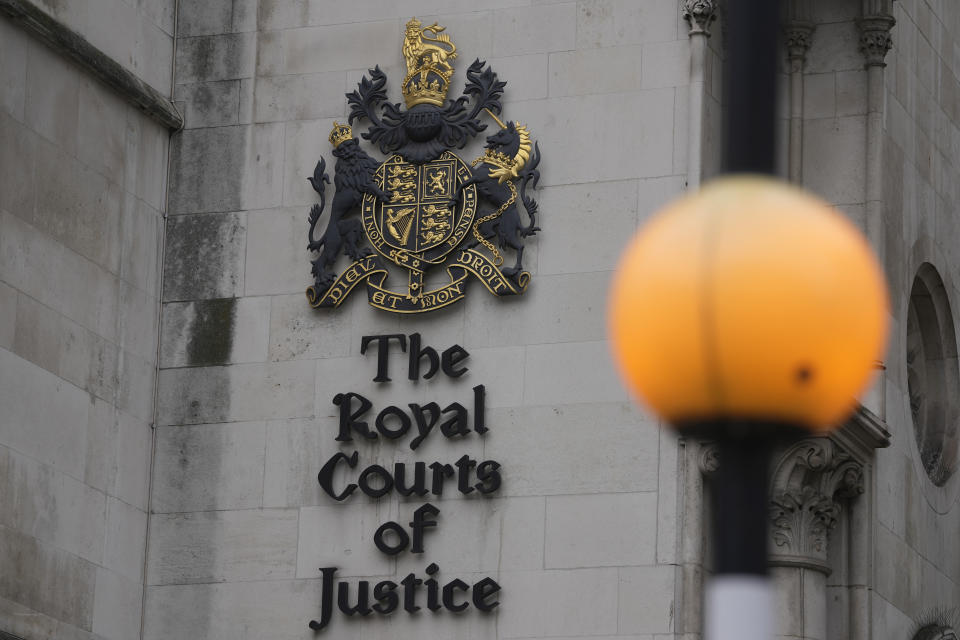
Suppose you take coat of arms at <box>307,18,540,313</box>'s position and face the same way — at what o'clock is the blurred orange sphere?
The blurred orange sphere is roughly at 12 o'clock from the coat of arms.

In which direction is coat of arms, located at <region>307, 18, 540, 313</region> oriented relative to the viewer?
toward the camera

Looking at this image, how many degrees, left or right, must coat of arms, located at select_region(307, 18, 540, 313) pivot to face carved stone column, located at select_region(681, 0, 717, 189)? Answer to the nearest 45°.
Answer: approximately 45° to its left

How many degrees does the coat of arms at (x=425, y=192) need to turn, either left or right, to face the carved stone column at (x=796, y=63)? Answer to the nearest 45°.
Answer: approximately 90° to its left

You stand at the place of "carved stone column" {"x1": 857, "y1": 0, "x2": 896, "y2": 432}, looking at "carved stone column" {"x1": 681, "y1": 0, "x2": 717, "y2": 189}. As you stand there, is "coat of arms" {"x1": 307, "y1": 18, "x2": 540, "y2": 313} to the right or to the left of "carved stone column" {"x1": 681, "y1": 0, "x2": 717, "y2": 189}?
right

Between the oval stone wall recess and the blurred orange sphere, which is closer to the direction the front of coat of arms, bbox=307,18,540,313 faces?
the blurred orange sphere

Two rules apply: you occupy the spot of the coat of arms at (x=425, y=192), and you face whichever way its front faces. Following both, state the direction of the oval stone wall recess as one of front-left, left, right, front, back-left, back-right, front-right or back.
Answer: back-left

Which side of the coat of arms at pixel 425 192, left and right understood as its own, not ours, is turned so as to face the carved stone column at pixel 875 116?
left

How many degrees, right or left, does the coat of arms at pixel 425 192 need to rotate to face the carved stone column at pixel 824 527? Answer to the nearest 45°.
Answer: approximately 90° to its left
